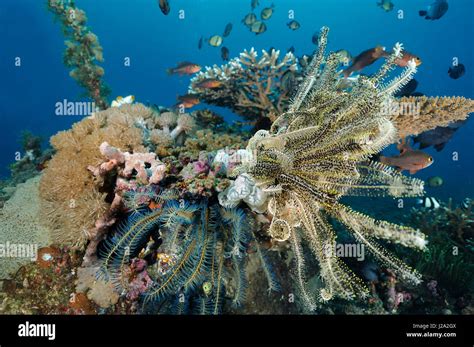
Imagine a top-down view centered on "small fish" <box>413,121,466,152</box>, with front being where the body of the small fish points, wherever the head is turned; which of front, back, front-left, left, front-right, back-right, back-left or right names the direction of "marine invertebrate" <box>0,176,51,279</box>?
front-left
